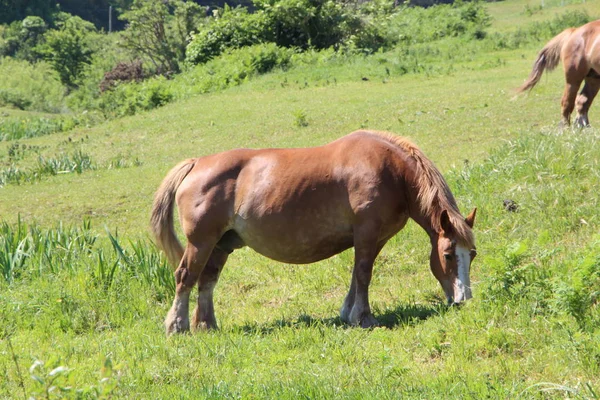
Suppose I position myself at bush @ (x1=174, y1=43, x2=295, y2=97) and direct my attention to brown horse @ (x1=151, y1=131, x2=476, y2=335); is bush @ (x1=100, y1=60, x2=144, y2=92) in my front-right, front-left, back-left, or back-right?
back-right

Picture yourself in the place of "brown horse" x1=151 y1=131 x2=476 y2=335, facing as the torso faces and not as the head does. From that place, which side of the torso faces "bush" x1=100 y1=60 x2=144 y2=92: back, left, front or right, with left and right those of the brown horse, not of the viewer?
left

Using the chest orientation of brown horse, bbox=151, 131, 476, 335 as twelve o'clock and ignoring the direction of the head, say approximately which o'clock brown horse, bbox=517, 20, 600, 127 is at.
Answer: brown horse, bbox=517, 20, 600, 127 is roughly at 10 o'clock from brown horse, bbox=151, 131, 476, 335.

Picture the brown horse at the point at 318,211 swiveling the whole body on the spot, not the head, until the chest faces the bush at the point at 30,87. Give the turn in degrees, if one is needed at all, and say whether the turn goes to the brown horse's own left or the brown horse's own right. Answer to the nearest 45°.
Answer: approximately 135° to the brown horse's own left

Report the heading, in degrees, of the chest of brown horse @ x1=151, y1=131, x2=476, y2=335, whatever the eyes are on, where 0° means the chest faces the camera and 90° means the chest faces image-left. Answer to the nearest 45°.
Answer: approximately 270°
